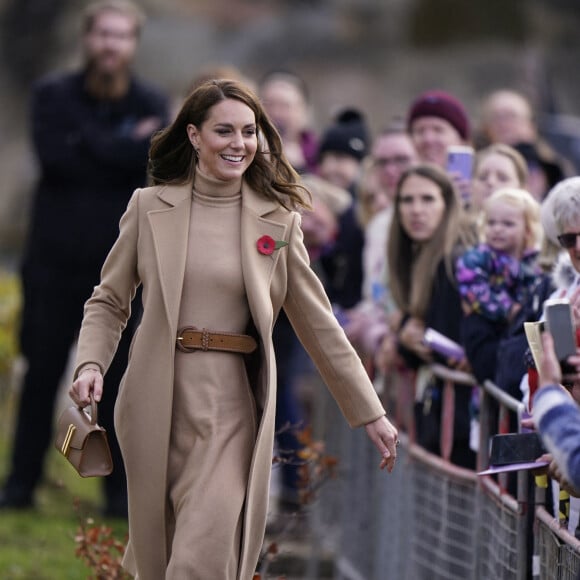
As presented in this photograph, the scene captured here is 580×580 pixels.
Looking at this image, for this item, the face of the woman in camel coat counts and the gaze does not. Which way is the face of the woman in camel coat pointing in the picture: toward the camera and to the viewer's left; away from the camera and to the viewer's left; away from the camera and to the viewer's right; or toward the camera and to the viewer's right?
toward the camera and to the viewer's right

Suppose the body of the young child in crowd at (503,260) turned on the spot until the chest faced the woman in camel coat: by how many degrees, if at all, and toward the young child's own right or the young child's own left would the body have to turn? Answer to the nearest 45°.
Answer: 0° — they already face them

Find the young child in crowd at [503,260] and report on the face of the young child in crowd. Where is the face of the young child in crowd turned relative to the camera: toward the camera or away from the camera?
toward the camera

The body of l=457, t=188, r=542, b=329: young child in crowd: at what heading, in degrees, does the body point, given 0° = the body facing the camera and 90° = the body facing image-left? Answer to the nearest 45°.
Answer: approximately 45°
